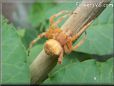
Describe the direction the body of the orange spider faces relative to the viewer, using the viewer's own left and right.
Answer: facing away from the viewer and to the right of the viewer
